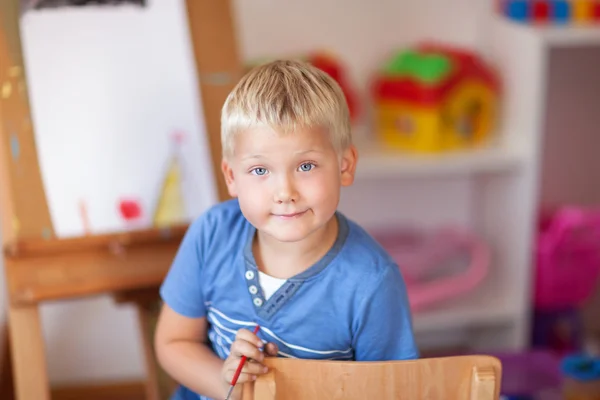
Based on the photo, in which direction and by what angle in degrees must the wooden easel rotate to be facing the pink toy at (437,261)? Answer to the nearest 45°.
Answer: approximately 90° to its left

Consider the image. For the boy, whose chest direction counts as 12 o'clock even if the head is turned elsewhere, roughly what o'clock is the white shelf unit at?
The white shelf unit is roughly at 7 o'clock from the boy.

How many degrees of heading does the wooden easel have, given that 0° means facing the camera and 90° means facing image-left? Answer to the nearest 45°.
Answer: approximately 315°

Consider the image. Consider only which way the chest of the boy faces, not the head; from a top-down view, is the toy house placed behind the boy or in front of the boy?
behind

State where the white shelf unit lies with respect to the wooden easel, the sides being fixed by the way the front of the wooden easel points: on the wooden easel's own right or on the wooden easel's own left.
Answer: on the wooden easel's own left

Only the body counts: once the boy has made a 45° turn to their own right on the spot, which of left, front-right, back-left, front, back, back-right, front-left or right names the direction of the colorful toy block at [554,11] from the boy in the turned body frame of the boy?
back

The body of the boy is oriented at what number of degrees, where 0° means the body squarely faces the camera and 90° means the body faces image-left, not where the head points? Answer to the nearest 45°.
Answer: approximately 0°
